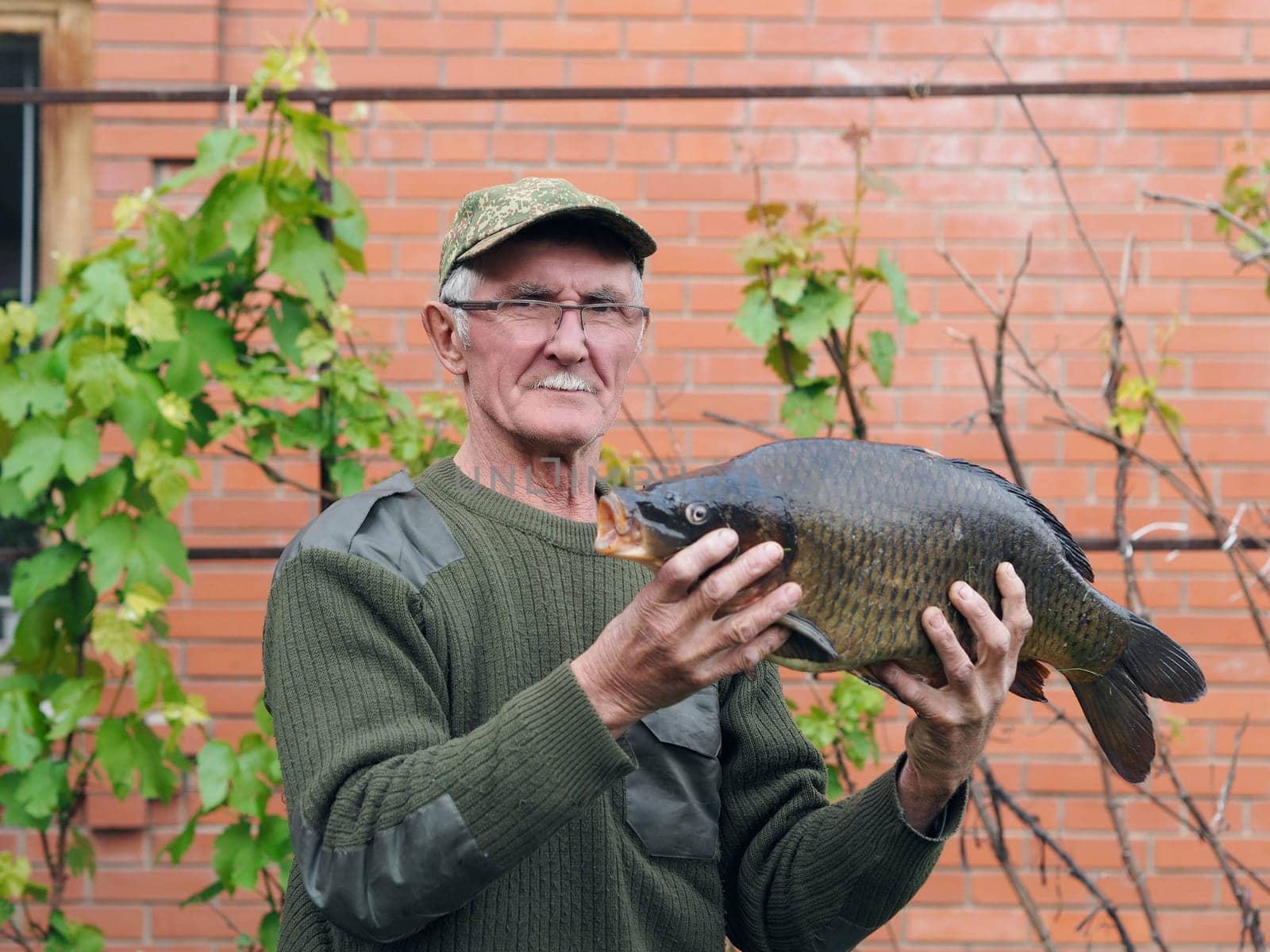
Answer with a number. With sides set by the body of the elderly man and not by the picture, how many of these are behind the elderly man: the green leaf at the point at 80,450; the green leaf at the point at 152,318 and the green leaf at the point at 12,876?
3

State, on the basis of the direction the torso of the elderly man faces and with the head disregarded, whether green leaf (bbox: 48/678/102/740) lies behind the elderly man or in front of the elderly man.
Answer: behind

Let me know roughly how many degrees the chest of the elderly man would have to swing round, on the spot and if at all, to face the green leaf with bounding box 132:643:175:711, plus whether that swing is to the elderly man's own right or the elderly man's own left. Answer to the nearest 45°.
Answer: approximately 180°

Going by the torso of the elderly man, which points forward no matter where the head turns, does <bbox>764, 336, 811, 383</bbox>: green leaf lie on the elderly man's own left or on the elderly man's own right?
on the elderly man's own left

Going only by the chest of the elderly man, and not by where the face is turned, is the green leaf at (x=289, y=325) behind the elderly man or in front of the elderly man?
behind

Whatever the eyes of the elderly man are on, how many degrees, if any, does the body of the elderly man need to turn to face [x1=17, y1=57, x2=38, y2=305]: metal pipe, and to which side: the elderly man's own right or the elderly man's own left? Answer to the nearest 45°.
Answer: approximately 180°

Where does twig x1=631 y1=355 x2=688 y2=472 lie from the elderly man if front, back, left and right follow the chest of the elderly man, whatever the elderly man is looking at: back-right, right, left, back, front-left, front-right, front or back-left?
back-left

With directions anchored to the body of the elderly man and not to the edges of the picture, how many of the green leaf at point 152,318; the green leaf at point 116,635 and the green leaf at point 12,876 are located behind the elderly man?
3

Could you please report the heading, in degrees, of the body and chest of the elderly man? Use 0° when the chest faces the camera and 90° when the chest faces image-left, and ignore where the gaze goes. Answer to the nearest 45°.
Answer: approximately 315°

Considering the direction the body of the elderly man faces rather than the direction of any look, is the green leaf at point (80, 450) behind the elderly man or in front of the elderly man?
behind

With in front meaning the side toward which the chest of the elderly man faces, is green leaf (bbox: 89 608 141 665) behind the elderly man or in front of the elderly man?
behind
